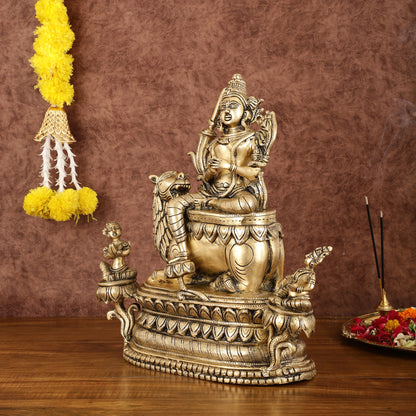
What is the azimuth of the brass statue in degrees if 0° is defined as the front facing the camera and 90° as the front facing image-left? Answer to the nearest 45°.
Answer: approximately 45°

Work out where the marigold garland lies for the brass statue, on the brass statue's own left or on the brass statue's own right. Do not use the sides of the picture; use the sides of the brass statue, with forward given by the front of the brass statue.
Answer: on the brass statue's own right
